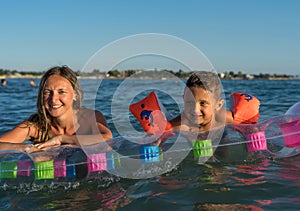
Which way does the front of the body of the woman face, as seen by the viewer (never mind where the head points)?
toward the camera

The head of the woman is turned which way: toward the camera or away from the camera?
toward the camera

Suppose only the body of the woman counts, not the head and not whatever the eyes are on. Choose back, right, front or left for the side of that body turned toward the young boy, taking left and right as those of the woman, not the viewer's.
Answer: left
